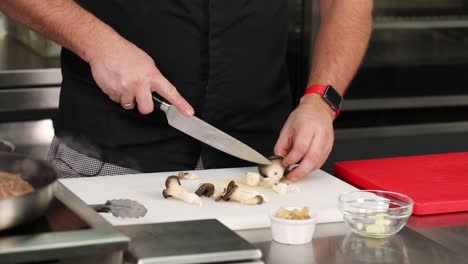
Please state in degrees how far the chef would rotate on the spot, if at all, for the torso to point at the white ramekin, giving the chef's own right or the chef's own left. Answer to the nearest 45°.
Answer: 0° — they already face it

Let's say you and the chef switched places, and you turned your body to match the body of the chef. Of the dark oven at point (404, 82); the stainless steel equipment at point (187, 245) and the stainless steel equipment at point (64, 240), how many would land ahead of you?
2

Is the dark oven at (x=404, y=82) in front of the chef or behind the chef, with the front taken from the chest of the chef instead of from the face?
behind

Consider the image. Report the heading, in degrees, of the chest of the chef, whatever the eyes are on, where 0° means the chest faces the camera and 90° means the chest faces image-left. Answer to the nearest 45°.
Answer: approximately 0°

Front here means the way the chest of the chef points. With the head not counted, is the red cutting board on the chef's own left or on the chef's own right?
on the chef's own left

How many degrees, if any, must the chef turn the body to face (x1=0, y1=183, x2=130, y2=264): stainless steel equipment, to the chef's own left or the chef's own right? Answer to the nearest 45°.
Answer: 0° — they already face it

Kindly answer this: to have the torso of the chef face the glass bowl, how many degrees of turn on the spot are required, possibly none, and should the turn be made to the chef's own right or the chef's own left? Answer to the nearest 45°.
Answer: approximately 45° to the chef's own left
